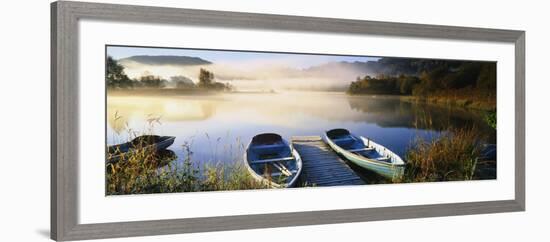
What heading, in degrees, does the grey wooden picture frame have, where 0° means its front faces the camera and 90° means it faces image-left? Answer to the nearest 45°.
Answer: approximately 315°
